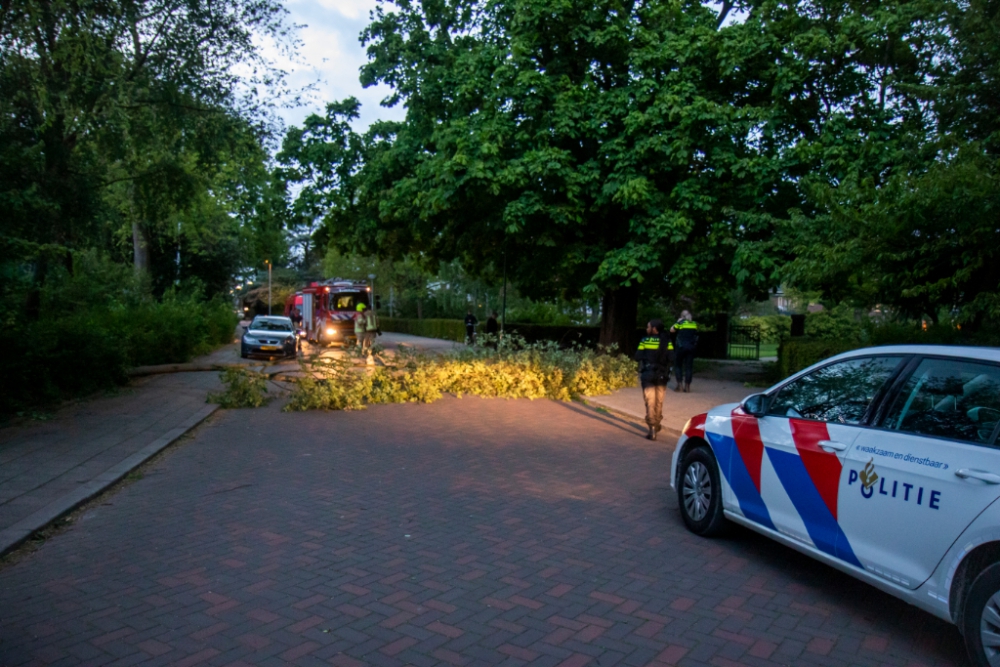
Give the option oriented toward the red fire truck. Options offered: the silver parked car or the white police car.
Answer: the white police car

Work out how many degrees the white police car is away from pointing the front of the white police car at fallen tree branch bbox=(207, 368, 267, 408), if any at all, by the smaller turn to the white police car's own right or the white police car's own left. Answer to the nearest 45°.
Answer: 0° — it already faces it

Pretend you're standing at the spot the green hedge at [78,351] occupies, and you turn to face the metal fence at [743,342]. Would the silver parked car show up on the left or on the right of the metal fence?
left

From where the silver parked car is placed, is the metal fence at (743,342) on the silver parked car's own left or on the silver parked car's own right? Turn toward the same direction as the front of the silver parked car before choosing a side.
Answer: on the silver parked car's own left

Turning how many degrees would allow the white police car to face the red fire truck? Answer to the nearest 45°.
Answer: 0° — it already faces it

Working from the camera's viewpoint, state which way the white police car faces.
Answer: facing away from the viewer and to the left of the viewer

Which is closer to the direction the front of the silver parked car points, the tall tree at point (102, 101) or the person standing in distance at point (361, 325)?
the tall tree

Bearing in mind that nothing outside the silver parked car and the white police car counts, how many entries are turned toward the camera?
1
